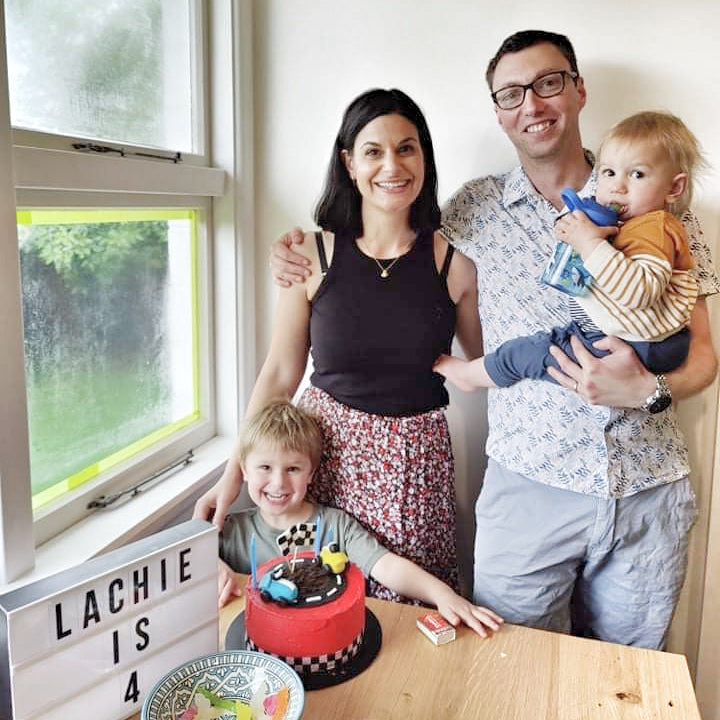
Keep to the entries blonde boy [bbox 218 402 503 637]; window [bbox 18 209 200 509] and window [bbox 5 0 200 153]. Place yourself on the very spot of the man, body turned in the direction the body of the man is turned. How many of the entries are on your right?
3

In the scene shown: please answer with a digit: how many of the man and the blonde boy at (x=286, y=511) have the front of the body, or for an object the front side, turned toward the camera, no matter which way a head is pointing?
2

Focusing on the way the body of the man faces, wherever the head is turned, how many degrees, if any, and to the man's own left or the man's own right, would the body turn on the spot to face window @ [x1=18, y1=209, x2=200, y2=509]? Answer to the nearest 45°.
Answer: approximately 90° to the man's own right

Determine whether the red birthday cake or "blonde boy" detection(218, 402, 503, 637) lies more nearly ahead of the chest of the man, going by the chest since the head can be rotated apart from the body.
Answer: the red birthday cake

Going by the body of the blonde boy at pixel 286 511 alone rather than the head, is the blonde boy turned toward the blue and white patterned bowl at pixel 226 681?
yes

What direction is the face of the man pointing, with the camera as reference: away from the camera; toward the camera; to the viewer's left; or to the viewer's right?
toward the camera

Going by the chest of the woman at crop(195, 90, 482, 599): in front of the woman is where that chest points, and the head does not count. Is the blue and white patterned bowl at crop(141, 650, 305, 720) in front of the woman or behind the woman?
in front

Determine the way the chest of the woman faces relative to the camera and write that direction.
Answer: toward the camera

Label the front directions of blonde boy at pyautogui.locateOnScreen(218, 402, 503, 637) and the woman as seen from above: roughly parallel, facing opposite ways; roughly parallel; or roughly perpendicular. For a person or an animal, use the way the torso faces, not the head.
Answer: roughly parallel

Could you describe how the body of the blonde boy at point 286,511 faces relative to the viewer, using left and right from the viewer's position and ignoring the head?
facing the viewer
